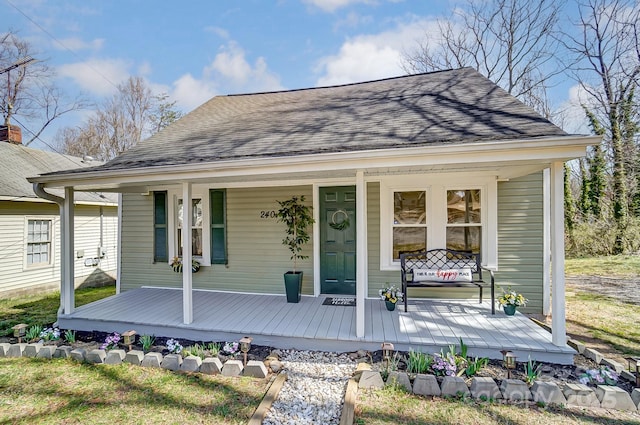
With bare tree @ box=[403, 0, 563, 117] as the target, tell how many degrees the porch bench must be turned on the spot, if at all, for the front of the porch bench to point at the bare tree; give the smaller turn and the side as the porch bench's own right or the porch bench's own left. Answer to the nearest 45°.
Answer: approximately 180°

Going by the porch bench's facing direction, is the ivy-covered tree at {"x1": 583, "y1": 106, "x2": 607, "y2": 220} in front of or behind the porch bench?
behind

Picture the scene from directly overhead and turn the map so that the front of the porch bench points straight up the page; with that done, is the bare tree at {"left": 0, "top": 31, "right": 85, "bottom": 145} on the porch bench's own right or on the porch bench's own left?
on the porch bench's own right

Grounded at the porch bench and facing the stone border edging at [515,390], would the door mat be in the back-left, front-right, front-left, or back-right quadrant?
back-right

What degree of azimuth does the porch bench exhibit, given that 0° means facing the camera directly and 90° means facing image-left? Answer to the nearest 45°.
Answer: approximately 0°

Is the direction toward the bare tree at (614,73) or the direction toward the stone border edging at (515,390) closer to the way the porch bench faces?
the stone border edging

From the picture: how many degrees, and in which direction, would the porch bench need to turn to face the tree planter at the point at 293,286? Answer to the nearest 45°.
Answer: approximately 90° to its right

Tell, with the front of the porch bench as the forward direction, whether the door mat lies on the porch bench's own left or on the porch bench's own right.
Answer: on the porch bench's own right
